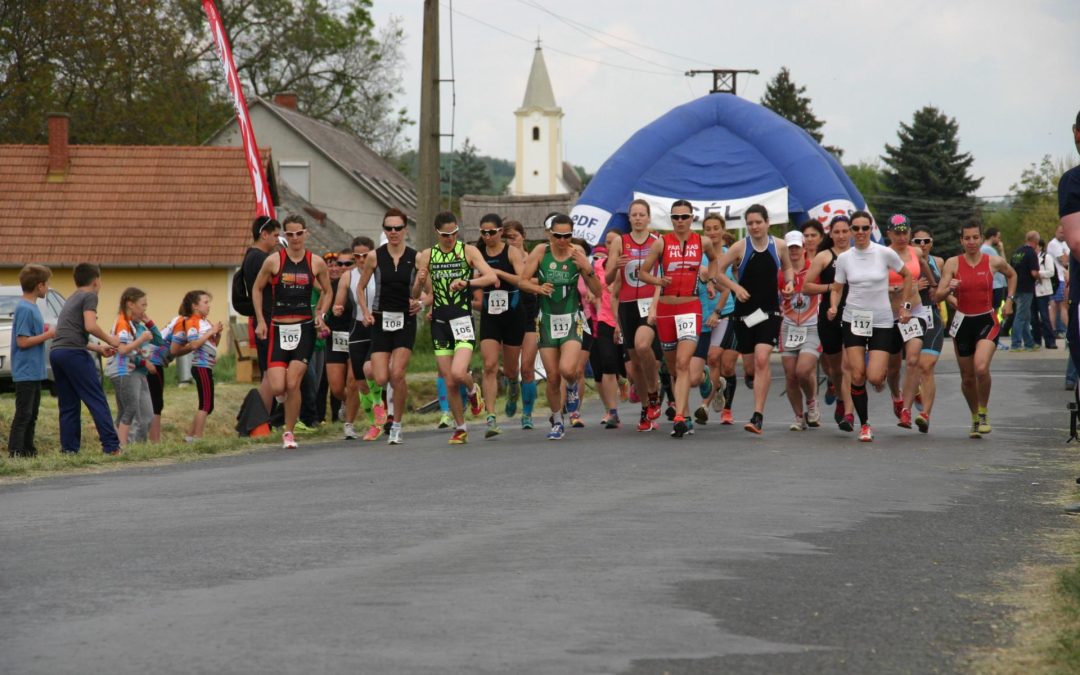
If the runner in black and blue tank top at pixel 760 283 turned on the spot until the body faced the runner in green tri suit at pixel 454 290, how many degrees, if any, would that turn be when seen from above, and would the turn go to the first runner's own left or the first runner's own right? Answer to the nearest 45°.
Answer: approximately 45° to the first runner's own right

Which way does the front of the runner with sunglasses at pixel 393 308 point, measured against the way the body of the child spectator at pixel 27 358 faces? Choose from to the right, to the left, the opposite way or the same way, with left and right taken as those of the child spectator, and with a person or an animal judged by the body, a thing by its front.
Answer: to the right
